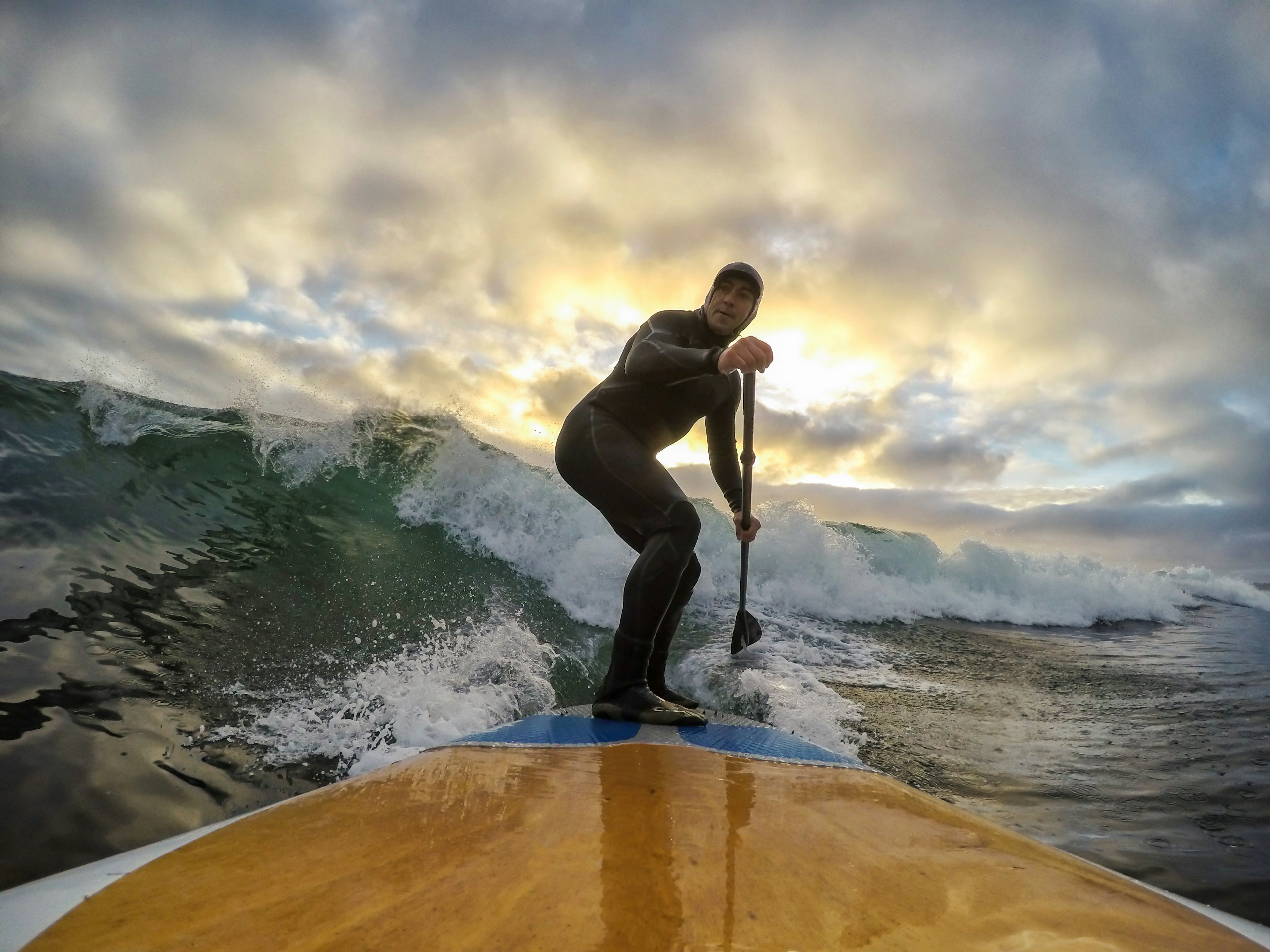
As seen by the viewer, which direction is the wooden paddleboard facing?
toward the camera
